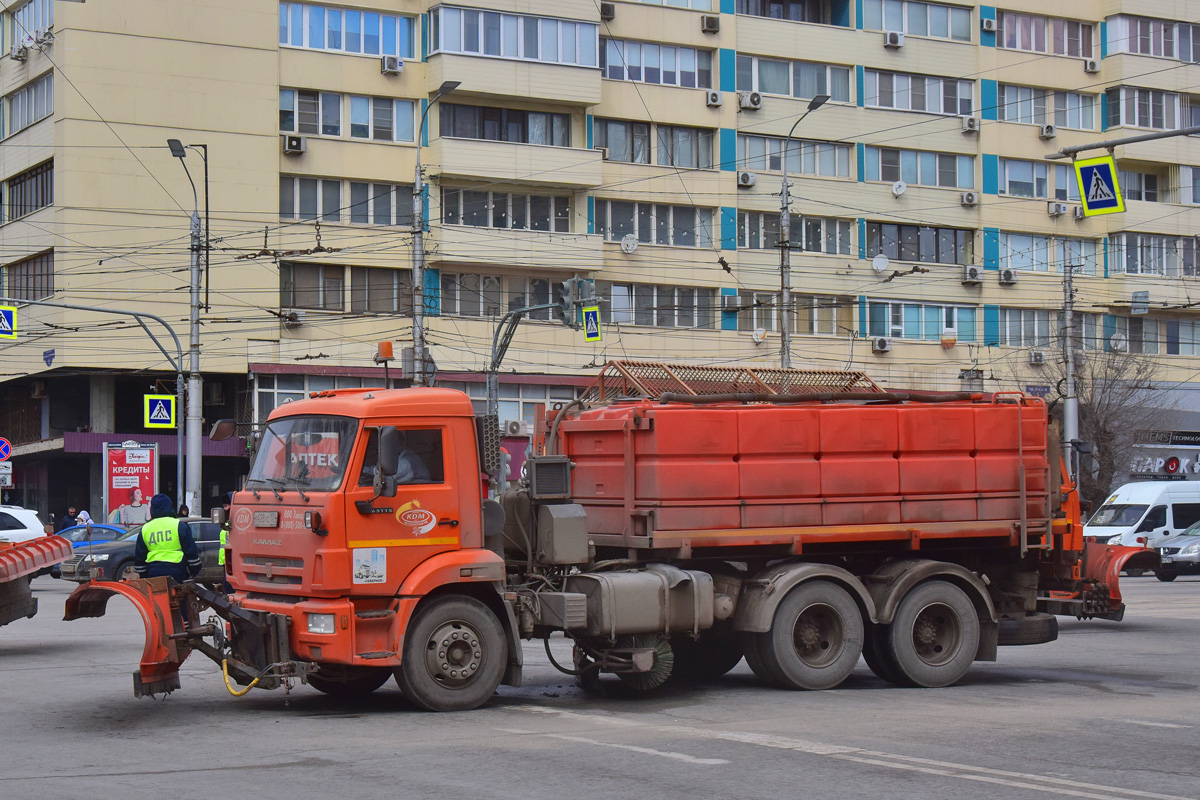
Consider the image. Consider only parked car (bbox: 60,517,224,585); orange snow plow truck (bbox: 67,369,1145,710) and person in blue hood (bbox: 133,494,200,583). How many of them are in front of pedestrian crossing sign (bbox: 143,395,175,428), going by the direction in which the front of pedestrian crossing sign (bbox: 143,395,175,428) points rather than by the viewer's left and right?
3

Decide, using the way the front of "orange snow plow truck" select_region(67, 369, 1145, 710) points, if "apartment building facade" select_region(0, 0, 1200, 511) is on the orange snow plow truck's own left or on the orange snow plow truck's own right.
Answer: on the orange snow plow truck's own right

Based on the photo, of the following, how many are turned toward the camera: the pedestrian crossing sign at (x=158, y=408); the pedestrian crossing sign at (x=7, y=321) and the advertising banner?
3

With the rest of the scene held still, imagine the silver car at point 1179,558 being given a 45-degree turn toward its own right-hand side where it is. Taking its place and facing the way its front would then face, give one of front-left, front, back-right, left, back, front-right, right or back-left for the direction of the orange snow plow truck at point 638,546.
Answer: left

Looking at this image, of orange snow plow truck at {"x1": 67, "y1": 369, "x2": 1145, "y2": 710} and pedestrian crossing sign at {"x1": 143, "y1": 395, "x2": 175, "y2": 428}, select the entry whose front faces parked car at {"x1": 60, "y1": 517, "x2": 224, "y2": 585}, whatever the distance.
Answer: the pedestrian crossing sign

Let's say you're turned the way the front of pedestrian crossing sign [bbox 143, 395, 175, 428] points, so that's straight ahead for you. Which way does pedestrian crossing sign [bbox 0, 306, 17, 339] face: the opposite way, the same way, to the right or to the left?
the same way

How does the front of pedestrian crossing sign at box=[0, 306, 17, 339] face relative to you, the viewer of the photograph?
facing the viewer

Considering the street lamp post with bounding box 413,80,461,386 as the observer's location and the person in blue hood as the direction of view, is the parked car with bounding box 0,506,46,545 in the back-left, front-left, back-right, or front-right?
front-right

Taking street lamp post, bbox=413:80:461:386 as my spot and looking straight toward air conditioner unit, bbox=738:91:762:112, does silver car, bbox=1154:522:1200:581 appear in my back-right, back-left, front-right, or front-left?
front-right

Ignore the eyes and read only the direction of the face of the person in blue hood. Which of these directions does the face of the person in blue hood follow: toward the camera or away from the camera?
away from the camera

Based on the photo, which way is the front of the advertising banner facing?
toward the camera

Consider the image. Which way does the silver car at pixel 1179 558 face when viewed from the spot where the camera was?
facing the viewer and to the left of the viewer

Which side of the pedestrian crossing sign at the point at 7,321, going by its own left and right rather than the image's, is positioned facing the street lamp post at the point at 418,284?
left

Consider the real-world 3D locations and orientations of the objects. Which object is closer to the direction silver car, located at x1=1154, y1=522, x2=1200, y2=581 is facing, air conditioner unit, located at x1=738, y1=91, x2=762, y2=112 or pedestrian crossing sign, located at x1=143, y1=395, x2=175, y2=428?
the pedestrian crossing sign

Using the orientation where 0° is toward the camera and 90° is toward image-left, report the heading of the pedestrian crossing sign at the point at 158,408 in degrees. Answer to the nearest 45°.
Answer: approximately 0°

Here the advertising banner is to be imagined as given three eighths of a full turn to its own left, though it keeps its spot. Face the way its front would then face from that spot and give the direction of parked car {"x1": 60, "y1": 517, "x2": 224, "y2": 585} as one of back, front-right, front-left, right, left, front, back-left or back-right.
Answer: back-right
